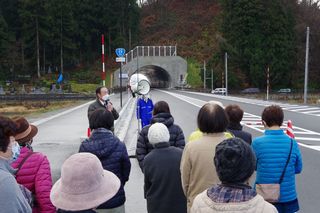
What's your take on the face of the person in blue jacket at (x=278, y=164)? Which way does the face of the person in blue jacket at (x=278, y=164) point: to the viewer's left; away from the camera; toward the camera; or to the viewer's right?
away from the camera

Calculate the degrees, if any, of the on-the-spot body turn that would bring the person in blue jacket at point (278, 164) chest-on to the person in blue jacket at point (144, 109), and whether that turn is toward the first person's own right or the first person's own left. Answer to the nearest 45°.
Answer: approximately 45° to the first person's own left

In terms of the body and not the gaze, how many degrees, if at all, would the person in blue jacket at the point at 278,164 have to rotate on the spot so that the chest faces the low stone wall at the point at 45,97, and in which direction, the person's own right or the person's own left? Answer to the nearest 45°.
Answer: approximately 45° to the person's own left

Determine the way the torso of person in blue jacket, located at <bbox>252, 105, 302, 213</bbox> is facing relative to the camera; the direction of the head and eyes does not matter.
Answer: away from the camera
